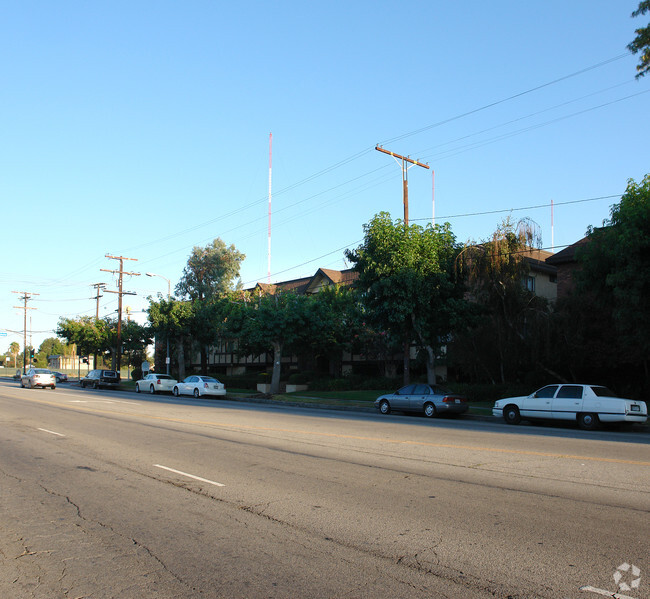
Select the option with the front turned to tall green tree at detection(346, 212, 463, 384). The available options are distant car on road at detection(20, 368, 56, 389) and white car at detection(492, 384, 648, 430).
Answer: the white car

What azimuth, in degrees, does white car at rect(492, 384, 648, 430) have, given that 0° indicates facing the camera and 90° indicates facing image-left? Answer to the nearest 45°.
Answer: approximately 135°

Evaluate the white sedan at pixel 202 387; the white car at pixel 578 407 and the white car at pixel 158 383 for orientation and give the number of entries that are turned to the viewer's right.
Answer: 0

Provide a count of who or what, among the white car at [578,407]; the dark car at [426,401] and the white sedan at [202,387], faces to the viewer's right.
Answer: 0

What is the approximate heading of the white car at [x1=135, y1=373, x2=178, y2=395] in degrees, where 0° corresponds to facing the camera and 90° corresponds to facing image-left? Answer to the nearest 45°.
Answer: approximately 135°

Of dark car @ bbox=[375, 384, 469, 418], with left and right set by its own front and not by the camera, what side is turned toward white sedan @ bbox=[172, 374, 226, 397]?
front

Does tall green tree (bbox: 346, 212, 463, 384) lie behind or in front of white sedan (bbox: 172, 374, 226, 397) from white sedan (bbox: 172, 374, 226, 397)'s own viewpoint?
behind

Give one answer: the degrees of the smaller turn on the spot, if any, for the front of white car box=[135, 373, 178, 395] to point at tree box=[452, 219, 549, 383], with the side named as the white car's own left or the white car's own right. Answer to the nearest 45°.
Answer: approximately 180°

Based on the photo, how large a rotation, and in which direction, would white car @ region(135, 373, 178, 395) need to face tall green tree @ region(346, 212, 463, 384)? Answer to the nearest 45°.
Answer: approximately 180°

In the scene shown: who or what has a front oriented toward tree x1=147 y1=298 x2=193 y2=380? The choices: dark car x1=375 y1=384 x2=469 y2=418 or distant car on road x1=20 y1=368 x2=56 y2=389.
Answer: the dark car

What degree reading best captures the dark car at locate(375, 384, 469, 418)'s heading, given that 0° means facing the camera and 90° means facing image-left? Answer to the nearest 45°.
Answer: approximately 135°

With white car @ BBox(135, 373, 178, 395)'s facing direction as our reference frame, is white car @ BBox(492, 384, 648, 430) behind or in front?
behind

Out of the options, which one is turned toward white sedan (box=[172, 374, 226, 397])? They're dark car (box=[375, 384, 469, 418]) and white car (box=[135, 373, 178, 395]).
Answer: the dark car

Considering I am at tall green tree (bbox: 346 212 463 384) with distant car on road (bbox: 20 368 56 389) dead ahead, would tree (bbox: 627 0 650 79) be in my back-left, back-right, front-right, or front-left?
back-left

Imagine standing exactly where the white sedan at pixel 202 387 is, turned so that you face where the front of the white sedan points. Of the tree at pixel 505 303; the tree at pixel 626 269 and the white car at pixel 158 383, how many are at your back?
2

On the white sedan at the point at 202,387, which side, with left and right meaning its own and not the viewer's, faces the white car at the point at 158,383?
front

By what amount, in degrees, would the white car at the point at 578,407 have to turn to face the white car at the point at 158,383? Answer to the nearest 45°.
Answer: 0° — it already faces it

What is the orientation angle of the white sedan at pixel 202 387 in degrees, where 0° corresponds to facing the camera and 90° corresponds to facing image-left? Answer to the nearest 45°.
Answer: approximately 135°
